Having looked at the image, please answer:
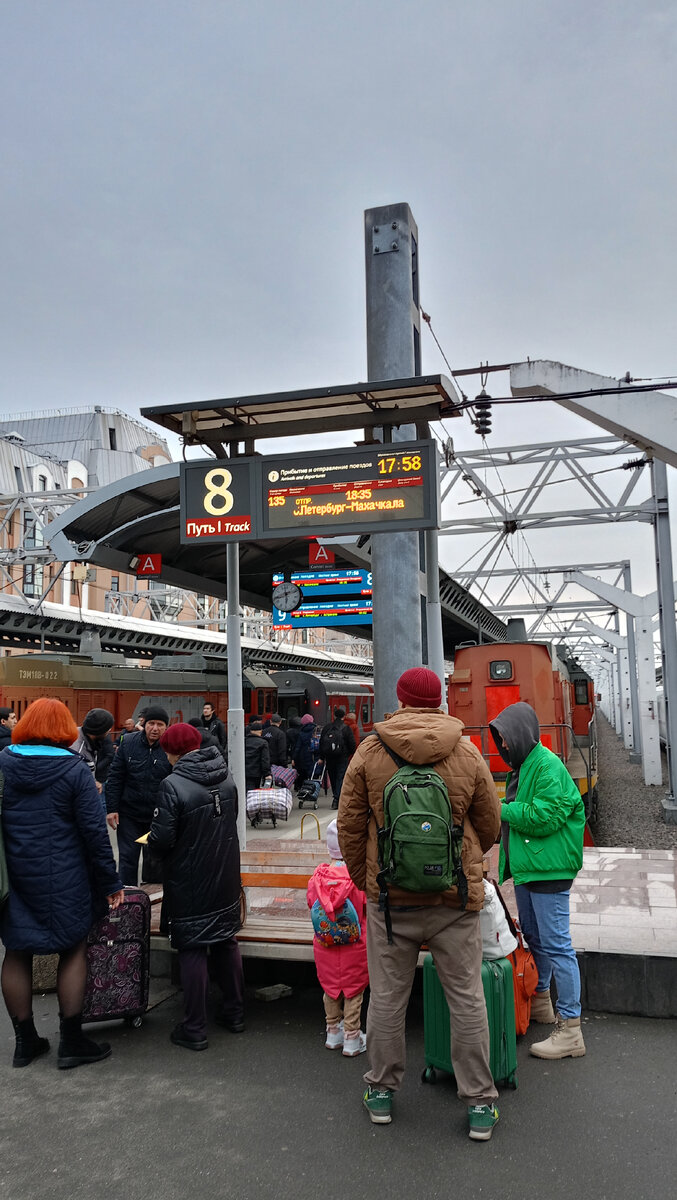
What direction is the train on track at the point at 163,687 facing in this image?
to the viewer's left

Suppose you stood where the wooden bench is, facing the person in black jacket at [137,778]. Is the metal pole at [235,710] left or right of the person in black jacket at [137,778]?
right

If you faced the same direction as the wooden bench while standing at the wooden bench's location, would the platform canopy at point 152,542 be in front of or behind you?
behind

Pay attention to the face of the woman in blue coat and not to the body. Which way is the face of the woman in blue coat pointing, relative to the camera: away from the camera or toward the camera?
away from the camera

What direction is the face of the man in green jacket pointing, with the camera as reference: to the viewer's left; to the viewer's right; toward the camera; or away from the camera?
to the viewer's left

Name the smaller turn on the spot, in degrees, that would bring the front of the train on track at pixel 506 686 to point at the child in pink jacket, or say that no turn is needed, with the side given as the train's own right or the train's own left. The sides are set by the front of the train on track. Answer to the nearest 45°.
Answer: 0° — it already faces them

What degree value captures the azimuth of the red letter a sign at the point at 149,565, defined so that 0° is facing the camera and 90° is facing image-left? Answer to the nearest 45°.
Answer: approximately 0°

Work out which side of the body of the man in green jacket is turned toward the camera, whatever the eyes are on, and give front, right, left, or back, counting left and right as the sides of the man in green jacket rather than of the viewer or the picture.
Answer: left

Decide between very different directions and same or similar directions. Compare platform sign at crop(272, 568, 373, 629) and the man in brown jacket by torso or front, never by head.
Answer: very different directions

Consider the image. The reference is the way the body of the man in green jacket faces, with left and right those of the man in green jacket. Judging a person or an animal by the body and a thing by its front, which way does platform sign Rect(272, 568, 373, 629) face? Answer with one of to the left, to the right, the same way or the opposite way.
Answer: to the left

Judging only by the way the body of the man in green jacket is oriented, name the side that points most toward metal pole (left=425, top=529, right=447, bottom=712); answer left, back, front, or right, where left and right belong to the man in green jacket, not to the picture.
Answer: right

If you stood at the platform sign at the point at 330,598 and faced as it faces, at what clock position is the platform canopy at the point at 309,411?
The platform canopy is roughly at 12 o'clock from the platform sign.

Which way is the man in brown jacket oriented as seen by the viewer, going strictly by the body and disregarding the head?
away from the camera
